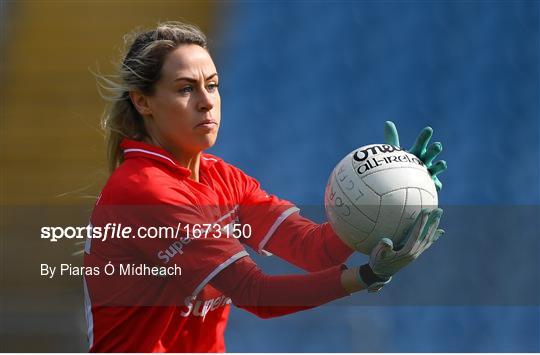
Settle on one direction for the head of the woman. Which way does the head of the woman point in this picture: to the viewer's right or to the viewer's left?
to the viewer's right

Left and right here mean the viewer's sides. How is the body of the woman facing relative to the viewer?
facing the viewer and to the right of the viewer
